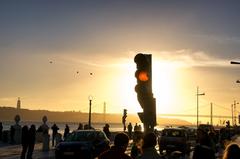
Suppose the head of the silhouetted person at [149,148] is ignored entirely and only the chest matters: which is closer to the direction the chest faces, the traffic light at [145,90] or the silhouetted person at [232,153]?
the traffic light

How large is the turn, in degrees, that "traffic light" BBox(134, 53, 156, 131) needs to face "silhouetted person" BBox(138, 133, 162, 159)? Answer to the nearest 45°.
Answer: approximately 45° to its left

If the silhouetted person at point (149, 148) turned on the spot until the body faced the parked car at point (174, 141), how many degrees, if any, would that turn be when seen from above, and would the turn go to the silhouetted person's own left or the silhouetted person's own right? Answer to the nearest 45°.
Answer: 0° — they already face it

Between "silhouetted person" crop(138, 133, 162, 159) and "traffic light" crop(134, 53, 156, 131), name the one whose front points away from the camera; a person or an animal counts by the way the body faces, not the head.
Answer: the silhouetted person

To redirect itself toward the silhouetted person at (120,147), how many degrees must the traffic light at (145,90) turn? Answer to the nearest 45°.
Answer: approximately 45° to its left

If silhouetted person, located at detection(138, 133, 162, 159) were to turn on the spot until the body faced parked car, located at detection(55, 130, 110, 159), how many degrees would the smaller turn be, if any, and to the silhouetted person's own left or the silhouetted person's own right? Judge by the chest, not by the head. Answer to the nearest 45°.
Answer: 0° — they already face it

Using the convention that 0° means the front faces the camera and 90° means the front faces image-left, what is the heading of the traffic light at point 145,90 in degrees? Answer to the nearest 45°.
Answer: approximately 45°

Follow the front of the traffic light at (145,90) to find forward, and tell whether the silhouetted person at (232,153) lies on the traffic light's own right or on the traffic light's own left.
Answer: on the traffic light's own left

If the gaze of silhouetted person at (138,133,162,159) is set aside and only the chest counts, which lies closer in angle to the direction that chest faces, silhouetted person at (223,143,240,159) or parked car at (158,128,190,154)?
the parked car

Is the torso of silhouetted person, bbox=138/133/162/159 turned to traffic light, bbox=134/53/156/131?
yes

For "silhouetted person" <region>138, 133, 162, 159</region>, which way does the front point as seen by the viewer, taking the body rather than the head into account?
away from the camera
